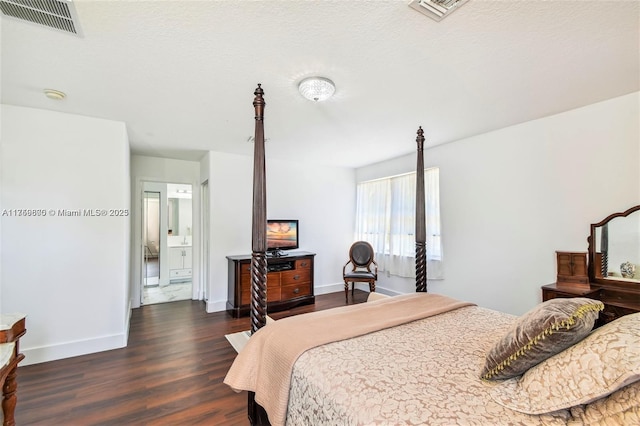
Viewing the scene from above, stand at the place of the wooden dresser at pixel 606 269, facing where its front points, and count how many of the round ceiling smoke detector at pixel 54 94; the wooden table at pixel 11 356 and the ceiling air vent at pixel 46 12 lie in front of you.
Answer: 3

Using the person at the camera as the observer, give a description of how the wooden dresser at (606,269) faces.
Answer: facing the viewer and to the left of the viewer

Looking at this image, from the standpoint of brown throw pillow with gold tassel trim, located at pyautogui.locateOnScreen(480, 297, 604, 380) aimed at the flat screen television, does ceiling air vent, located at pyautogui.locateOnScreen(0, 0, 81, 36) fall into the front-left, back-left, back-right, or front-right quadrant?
front-left

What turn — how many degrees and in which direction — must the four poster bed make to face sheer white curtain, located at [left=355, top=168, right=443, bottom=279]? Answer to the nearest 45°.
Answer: approximately 45° to its right

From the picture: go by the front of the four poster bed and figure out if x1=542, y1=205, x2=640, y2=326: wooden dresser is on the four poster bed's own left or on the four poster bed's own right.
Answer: on the four poster bed's own right

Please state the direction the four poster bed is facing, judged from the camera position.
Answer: facing away from the viewer and to the left of the viewer

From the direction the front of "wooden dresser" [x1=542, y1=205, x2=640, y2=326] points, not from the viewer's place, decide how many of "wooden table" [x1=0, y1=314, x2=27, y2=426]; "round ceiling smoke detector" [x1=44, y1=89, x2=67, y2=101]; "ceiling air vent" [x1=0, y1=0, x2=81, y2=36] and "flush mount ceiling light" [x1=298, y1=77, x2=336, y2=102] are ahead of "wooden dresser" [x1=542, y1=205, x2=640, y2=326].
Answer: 4

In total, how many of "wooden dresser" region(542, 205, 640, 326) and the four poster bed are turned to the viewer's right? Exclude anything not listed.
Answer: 0

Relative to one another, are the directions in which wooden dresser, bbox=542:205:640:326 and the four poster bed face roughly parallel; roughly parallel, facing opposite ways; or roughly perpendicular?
roughly perpendicular

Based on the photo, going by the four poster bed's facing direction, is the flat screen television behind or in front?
in front

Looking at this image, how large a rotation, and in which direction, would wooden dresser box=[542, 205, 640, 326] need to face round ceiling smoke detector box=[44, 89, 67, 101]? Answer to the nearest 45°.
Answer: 0° — it already faces it

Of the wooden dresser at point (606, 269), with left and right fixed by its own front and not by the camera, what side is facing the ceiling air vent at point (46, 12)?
front
